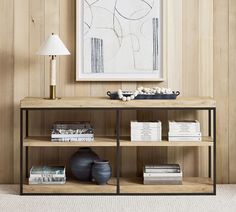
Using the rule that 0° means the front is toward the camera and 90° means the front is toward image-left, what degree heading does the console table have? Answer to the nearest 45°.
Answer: approximately 0°

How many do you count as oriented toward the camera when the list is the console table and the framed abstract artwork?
2
